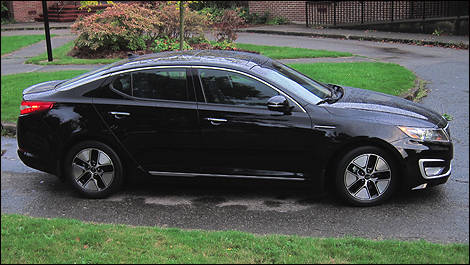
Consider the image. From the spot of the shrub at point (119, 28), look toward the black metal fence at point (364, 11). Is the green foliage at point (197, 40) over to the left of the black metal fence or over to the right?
right

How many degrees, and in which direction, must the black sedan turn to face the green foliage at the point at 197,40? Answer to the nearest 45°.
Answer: approximately 90° to its left

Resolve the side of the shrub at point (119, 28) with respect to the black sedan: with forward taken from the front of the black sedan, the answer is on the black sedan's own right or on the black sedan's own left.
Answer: on the black sedan's own left

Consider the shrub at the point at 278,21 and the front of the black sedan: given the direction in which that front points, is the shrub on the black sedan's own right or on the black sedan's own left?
on the black sedan's own left

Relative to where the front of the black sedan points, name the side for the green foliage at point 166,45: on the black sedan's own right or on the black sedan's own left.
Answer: on the black sedan's own left

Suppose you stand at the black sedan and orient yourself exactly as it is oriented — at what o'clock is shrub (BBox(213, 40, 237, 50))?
The shrub is roughly at 9 o'clock from the black sedan.

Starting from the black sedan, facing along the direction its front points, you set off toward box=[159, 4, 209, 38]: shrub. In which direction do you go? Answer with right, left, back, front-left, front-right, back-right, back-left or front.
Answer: left

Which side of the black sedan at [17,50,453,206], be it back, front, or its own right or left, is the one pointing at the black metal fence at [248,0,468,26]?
left

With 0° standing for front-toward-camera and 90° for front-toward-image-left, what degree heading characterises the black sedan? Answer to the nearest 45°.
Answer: approximately 270°
